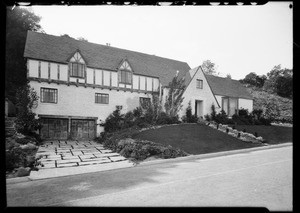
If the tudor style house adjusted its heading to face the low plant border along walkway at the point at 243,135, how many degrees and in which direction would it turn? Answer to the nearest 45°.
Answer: approximately 45° to its left

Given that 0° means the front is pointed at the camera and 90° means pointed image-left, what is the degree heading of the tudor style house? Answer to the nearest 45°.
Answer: approximately 315°

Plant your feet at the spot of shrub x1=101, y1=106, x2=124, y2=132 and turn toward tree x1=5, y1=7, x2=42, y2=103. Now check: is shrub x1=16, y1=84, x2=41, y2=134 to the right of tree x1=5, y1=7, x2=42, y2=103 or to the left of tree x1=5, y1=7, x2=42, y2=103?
left

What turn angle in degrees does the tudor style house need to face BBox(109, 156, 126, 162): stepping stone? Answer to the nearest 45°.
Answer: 0° — it already faces it

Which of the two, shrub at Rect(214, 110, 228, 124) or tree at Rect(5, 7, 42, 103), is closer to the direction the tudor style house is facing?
the shrub

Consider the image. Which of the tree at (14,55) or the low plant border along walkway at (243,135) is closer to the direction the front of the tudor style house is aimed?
the low plant border along walkway

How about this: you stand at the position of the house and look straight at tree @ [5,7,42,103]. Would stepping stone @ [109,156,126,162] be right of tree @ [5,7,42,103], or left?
left

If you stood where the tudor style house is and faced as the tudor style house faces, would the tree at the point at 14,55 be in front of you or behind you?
behind

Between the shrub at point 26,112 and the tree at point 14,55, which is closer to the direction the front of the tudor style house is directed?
the shrub

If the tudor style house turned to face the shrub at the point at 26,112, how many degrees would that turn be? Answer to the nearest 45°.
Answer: approximately 90° to its right

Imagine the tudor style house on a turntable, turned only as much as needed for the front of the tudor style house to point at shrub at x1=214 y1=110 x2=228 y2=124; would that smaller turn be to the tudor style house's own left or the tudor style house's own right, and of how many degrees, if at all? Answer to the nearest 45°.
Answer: approximately 45° to the tudor style house's own left

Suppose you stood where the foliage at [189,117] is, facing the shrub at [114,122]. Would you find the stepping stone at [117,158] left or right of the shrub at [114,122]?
left
